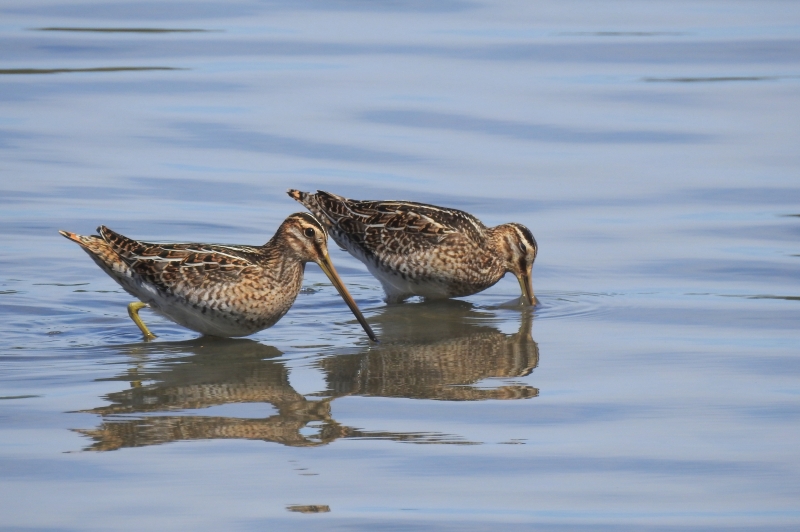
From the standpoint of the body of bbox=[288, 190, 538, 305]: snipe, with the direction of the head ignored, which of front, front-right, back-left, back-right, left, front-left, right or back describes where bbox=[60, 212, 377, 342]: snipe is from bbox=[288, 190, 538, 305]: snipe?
back-right

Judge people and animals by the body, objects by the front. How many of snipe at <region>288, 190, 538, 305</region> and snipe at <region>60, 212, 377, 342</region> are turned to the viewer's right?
2

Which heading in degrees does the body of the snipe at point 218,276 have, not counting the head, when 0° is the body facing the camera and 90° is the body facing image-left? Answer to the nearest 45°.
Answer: approximately 270°

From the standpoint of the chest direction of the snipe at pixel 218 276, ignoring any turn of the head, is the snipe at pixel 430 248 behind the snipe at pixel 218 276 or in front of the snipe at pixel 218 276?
in front

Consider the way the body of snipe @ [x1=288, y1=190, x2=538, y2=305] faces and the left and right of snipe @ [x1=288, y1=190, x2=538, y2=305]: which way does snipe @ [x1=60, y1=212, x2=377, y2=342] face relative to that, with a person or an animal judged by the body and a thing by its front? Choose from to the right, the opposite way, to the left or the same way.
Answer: the same way

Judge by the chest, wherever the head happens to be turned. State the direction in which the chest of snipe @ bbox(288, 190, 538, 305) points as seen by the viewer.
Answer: to the viewer's right
